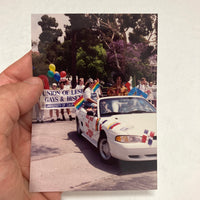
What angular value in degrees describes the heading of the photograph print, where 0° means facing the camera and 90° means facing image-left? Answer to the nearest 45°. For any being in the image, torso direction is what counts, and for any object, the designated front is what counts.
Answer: approximately 0°
